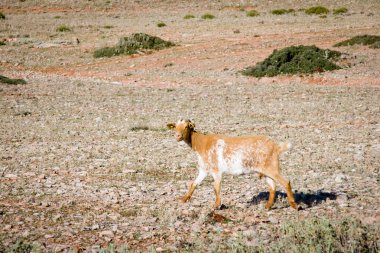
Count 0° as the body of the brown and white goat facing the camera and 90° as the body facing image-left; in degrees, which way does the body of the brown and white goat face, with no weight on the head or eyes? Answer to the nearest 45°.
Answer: approximately 90°

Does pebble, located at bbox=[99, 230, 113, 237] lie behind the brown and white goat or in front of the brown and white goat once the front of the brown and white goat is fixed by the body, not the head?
in front

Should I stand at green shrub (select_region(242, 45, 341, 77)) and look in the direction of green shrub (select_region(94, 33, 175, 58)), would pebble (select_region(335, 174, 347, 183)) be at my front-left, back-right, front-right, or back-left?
back-left

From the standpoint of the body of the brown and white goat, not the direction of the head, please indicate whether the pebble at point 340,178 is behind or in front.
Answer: behind

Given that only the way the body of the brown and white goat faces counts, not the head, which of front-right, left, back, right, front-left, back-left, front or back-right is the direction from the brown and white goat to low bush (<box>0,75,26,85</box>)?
front-right

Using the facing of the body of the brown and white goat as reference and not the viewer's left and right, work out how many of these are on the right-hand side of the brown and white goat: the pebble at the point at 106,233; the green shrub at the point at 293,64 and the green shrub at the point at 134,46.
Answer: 2

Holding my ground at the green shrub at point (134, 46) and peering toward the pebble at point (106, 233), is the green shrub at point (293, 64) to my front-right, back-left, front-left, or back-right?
front-left

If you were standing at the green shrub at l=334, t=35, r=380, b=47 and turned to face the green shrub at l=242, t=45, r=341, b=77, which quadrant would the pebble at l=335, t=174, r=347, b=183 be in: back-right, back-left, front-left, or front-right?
front-left

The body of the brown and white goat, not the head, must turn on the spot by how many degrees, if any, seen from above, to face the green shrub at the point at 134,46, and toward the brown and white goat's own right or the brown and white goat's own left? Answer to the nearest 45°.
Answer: approximately 90° to the brown and white goat's own right

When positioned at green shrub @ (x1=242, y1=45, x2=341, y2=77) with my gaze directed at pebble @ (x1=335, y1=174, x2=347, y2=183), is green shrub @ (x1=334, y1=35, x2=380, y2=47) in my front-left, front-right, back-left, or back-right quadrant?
back-left

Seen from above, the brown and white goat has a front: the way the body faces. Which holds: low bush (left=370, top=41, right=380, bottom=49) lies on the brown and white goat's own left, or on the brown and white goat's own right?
on the brown and white goat's own right

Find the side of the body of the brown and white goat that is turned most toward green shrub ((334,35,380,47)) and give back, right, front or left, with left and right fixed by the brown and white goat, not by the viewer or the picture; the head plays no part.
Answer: right

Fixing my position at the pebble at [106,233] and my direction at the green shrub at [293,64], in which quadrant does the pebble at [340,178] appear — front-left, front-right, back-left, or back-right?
front-right

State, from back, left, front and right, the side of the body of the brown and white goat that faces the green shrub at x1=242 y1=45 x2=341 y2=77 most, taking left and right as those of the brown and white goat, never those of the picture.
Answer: right
